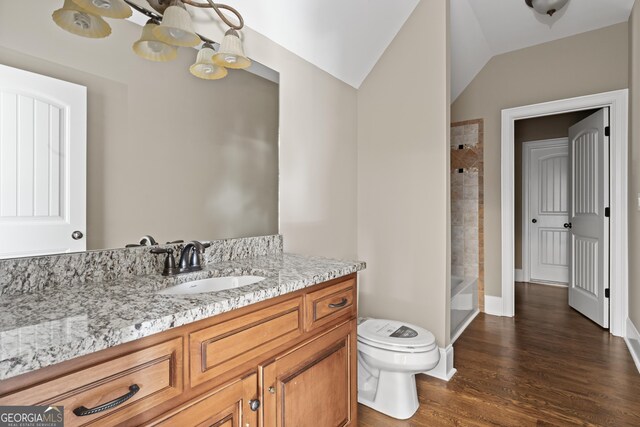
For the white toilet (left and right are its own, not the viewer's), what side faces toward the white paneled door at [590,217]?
left

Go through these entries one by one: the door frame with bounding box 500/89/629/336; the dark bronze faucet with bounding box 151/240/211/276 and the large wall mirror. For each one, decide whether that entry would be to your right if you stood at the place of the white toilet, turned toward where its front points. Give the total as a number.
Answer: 2

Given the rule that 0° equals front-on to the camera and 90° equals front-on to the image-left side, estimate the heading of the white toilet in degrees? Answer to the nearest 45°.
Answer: approximately 315°

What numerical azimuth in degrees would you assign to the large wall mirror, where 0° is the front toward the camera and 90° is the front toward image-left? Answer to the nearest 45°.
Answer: approximately 315°

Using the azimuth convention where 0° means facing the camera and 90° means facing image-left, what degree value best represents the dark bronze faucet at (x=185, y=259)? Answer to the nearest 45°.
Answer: approximately 315°

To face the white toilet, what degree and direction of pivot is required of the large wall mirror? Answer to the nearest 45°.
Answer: approximately 45° to its left

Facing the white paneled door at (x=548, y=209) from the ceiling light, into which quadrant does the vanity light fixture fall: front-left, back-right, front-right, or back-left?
back-left
